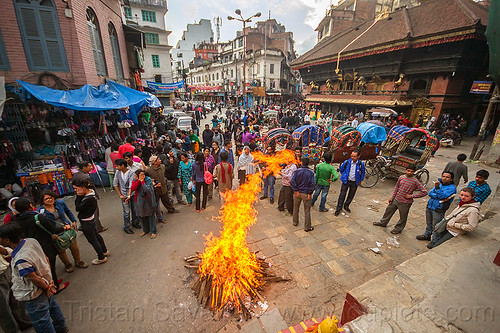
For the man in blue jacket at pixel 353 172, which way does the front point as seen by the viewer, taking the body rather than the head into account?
toward the camera

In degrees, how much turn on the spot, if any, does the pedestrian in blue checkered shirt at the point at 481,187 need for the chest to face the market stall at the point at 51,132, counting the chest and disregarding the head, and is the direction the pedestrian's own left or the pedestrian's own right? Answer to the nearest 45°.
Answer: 0° — they already face it

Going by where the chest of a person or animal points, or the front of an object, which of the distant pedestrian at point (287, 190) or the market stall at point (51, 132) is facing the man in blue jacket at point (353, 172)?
the market stall

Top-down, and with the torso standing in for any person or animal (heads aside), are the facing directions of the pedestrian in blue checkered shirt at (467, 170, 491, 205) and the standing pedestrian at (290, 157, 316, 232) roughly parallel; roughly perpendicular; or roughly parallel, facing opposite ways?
roughly perpendicular

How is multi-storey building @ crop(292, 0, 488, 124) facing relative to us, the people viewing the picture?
facing the viewer and to the left of the viewer

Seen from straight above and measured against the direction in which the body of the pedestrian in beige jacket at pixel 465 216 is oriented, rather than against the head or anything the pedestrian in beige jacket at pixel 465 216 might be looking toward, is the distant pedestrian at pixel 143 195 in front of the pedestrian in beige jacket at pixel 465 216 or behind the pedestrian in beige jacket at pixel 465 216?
in front

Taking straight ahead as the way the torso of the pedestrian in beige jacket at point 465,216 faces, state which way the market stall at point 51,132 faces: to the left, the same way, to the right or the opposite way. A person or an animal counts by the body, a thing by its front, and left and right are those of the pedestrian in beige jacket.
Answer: the opposite way

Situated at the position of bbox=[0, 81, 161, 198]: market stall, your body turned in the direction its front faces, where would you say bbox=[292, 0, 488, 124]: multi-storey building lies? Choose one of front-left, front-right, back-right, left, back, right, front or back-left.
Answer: front-left

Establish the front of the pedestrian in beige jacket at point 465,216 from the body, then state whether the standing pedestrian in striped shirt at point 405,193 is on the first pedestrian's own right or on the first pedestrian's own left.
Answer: on the first pedestrian's own right
